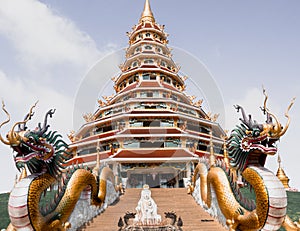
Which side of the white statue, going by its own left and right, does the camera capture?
front

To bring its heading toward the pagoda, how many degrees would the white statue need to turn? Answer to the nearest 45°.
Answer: approximately 180°
